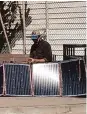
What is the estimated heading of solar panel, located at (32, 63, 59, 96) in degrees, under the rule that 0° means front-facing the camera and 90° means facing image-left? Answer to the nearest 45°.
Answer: approximately 0°

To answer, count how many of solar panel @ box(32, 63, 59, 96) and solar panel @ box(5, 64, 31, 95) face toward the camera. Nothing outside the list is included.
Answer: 2

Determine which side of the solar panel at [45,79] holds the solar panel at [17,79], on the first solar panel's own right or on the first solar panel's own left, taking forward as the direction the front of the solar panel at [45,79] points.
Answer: on the first solar panel's own right
